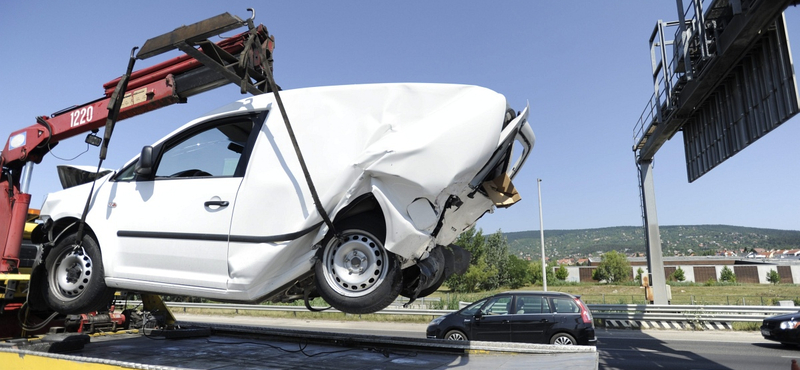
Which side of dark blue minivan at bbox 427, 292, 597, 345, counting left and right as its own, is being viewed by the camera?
left

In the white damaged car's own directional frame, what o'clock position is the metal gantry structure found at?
The metal gantry structure is roughly at 5 o'clock from the white damaged car.

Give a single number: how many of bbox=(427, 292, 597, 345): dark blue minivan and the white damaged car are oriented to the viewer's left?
2

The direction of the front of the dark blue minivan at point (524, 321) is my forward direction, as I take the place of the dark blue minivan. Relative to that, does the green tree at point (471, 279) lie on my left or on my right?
on my right

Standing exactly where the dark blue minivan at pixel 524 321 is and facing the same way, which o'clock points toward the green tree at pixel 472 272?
The green tree is roughly at 3 o'clock from the dark blue minivan.

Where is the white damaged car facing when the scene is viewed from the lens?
facing to the left of the viewer

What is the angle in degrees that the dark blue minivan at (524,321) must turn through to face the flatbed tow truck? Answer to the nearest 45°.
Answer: approximately 45° to its left

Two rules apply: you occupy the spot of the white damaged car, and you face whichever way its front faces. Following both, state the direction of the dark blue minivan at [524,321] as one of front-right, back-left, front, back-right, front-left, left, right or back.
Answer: back-right
